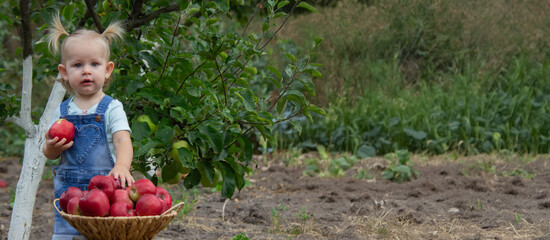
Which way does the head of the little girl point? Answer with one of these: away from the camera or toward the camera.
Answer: toward the camera

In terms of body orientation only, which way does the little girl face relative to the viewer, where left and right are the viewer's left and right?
facing the viewer

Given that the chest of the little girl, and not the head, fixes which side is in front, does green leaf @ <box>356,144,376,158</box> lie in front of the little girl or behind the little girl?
behind
